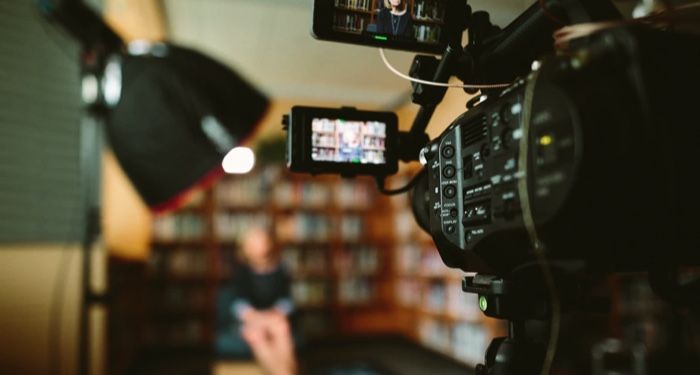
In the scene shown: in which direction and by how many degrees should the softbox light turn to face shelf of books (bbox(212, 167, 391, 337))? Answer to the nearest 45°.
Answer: approximately 45° to its left

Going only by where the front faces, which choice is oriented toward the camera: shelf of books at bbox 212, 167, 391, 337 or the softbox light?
the shelf of books

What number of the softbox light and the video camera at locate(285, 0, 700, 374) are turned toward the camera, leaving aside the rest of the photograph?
0

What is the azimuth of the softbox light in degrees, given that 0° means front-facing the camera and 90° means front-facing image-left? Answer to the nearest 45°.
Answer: approximately 225°

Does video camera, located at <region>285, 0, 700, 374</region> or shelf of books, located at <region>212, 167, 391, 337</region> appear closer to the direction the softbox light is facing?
the shelf of books

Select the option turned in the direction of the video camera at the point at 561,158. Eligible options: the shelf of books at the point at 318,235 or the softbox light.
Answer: the shelf of books

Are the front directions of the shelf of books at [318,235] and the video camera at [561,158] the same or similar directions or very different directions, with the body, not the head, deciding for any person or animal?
very different directions

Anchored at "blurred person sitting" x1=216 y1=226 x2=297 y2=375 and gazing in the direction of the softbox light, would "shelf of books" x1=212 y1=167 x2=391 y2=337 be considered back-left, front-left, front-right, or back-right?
back-left

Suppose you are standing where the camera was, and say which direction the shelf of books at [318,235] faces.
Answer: facing the viewer

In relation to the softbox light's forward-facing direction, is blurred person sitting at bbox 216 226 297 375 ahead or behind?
ahead

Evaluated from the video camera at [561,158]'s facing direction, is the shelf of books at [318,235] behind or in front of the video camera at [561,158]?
in front

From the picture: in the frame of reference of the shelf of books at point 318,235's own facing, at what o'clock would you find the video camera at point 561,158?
The video camera is roughly at 12 o'clock from the shelf of books.

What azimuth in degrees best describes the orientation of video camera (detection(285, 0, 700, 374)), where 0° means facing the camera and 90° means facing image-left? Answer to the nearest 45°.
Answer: approximately 135°

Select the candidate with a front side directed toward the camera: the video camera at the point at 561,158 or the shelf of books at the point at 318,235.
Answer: the shelf of books

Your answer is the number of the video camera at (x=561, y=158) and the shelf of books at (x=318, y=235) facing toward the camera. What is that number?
1
